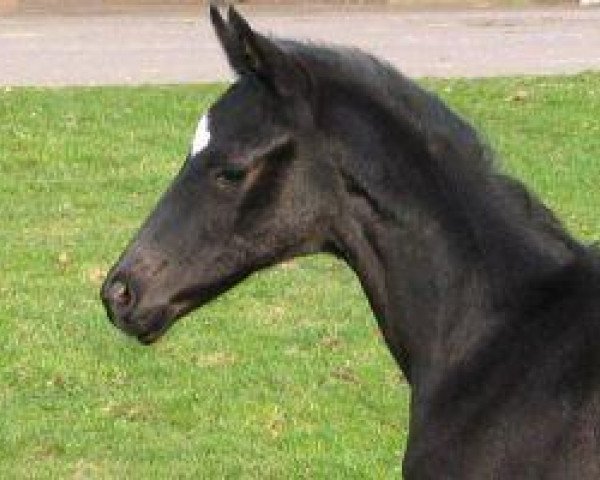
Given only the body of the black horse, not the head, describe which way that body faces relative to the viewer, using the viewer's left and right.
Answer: facing to the left of the viewer
